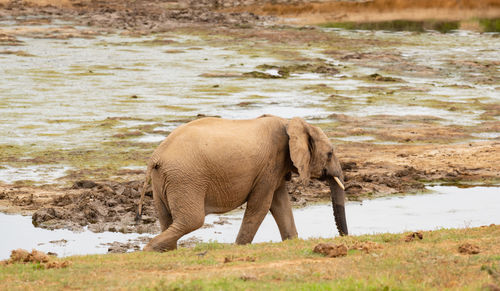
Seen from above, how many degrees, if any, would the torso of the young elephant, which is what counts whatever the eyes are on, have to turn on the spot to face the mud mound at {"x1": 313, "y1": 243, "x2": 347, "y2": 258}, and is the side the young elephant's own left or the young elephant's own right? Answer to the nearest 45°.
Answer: approximately 45° to the young elephant's own right

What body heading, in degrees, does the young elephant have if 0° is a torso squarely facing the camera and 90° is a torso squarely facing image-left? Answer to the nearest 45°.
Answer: approximately 270°
